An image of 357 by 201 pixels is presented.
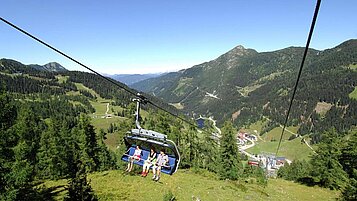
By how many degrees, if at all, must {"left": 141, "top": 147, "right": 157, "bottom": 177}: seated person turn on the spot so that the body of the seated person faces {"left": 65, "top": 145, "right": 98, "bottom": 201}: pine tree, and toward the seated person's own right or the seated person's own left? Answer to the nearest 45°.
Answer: approximately 45° to the seated person's own right

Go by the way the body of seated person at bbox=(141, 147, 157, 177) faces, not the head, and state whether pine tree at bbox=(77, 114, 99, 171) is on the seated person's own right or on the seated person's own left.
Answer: on the seated person's own right

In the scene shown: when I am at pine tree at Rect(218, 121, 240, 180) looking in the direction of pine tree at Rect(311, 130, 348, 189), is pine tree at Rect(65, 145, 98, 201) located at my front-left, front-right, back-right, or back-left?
back-right

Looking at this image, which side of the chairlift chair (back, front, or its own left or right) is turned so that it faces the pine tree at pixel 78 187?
right

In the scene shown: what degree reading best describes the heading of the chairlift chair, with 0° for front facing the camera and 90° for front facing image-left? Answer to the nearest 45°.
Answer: approximately 45°
